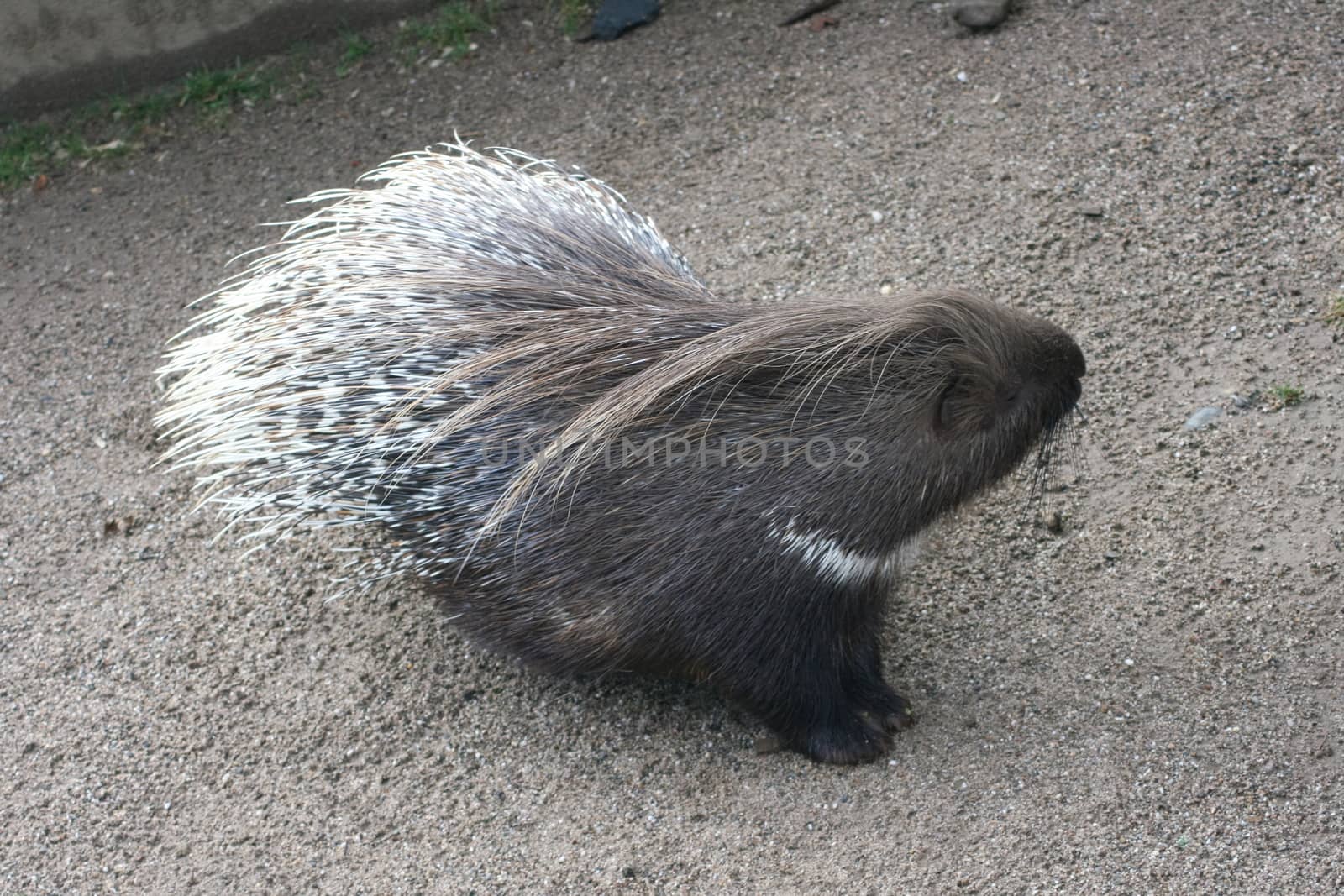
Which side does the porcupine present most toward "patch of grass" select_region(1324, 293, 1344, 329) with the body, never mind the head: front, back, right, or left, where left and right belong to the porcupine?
front

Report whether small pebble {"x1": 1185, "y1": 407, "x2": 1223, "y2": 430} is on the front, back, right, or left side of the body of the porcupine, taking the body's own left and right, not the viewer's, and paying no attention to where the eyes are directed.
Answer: front

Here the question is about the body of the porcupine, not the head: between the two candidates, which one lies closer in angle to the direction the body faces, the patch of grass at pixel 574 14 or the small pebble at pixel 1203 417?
the small pebble

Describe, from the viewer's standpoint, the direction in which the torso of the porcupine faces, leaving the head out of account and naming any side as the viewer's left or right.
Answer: facing to the right of the viewer

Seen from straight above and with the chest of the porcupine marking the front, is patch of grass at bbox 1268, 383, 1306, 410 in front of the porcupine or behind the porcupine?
in front
